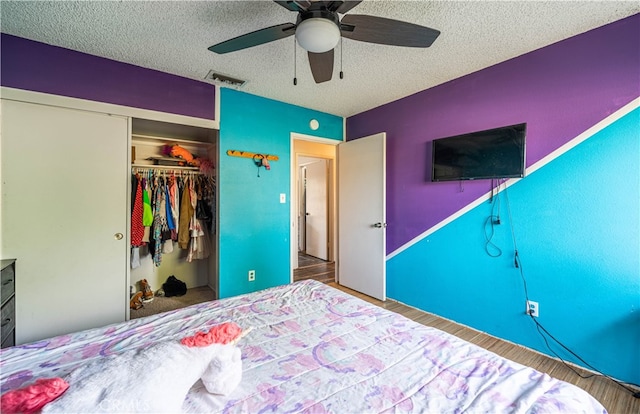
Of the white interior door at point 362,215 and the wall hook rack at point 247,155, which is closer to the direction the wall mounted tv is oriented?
the wall hook rack

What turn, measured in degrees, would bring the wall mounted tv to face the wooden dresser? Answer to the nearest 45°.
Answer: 0° — it already faces it

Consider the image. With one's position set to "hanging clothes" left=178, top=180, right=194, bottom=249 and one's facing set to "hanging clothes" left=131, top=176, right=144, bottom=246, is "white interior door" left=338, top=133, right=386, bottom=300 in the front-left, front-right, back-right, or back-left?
back-left

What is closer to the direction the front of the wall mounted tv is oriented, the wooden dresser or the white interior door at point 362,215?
the wooden dresser

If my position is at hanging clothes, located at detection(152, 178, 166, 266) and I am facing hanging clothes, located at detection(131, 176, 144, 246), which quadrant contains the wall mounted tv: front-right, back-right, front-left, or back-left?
back-left

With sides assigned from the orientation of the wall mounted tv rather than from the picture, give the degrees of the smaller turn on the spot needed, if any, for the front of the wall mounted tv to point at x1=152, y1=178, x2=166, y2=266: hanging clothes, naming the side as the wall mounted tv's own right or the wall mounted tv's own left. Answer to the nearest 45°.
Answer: approximately 45° to the wall mounted tv's own right

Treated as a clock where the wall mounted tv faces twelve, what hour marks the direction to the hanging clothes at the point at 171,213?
The hanging clothes is roughly at 1 o'clock from the wall mounted tv.

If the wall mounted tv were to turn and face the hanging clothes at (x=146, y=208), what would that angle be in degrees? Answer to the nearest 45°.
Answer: approximately 45° to its right

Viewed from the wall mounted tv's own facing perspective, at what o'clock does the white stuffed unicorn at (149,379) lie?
The white stuffed unicorn is roughly at 11 o'clock from the wall mounted tv.
